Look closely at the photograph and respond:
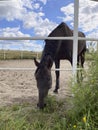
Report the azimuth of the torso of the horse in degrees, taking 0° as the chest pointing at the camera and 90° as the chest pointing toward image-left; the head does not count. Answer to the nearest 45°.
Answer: approximately 45°
